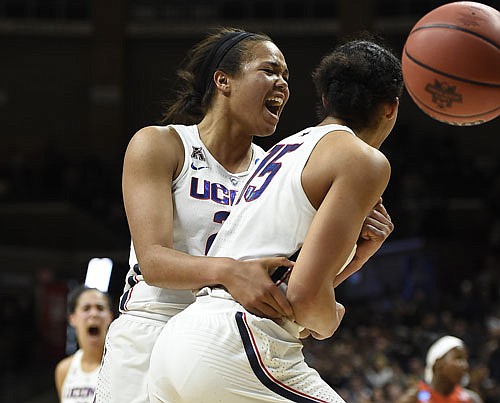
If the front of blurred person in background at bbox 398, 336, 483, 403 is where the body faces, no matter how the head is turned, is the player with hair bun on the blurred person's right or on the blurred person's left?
on the blurred person's right

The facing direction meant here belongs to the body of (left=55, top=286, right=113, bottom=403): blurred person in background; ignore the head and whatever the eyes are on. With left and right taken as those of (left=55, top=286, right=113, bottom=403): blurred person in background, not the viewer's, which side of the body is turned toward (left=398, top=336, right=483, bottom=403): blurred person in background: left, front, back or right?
left

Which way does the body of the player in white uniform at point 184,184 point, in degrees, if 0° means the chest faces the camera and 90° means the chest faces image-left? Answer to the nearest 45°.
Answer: approximately 315°

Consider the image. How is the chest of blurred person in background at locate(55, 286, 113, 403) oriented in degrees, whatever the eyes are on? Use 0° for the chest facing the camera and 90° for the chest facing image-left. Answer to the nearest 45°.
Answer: approximately 0°

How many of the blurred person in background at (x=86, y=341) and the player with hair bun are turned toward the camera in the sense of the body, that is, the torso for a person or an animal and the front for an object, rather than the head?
1

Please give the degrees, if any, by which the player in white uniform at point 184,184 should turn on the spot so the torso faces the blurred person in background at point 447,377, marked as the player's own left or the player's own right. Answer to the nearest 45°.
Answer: approximately 90° to the player's own left

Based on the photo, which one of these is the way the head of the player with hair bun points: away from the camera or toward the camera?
away from the camera

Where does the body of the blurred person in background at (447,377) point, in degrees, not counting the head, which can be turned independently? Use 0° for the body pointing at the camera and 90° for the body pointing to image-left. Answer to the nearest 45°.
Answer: approximately 315°

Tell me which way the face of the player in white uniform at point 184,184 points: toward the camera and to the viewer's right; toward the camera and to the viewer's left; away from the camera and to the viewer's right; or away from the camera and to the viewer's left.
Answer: toward the camera and to the viewer's right
